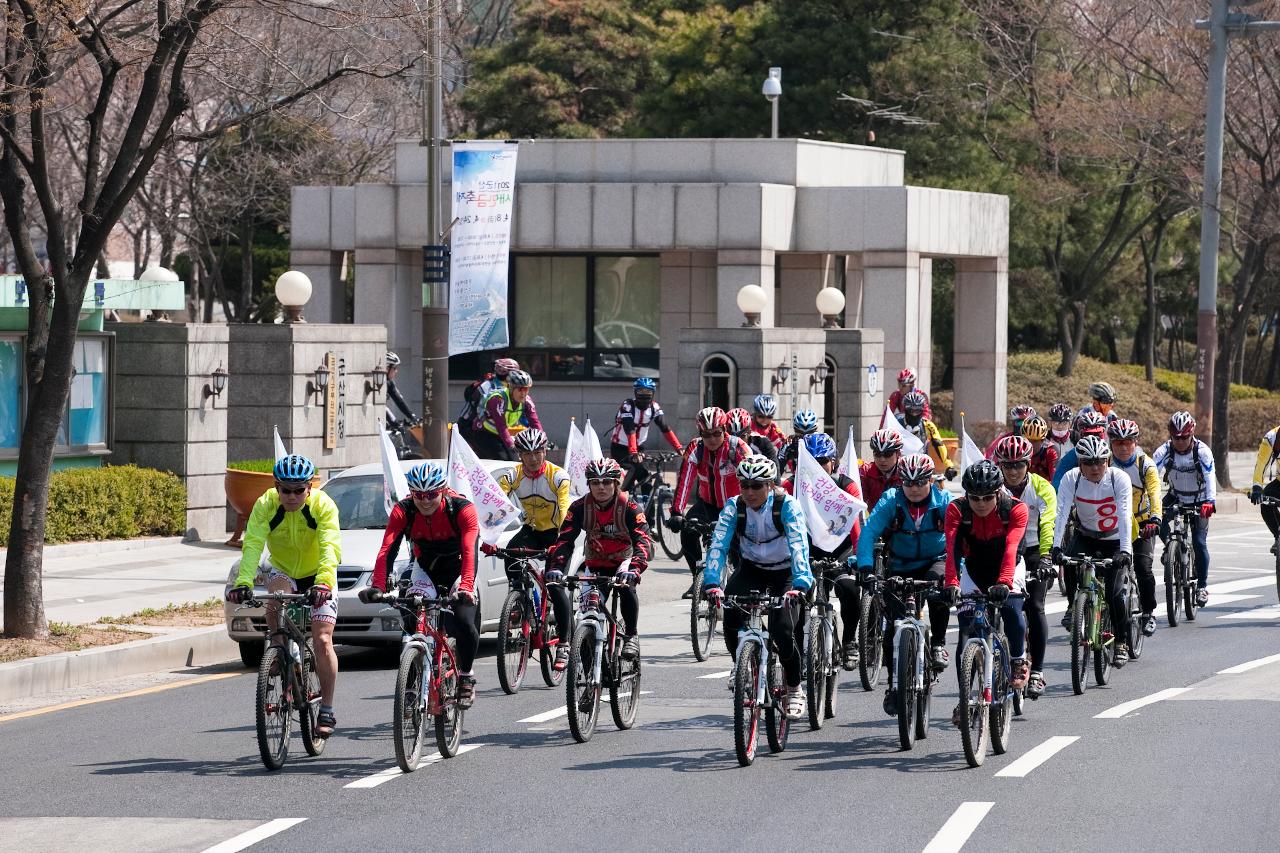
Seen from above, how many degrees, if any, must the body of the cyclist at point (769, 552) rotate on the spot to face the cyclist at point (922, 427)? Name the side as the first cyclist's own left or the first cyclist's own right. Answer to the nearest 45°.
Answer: approximately 180°

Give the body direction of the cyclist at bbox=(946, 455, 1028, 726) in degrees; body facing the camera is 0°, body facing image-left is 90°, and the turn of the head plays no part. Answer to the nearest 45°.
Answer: approximately 0°

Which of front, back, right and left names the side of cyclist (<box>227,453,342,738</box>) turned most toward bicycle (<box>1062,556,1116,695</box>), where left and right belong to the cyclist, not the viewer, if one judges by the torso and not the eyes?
left

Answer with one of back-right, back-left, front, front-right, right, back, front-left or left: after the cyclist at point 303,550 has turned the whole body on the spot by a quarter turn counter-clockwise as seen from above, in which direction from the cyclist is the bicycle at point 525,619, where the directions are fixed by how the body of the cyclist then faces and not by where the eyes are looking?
front-left

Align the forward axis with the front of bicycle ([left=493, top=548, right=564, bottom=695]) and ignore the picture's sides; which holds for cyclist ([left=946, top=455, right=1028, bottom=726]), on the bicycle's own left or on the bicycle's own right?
on the bicycle's own left

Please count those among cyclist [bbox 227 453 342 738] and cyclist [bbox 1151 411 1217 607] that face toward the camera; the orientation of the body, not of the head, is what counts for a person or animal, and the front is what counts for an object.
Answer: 2

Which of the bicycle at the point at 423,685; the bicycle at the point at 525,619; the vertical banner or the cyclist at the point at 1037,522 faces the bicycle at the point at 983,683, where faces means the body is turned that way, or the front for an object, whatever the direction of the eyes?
the cyclist
